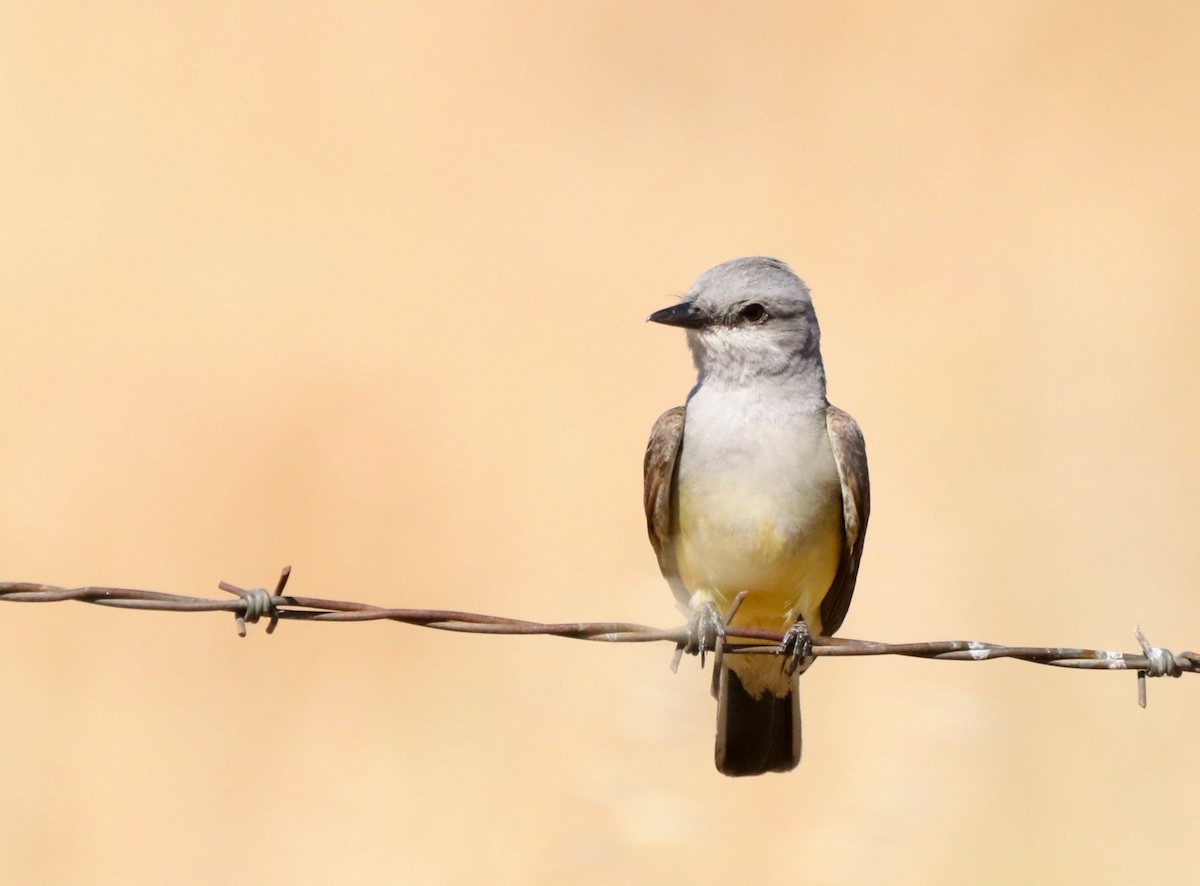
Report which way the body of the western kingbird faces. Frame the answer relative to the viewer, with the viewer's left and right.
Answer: facing the viewer
